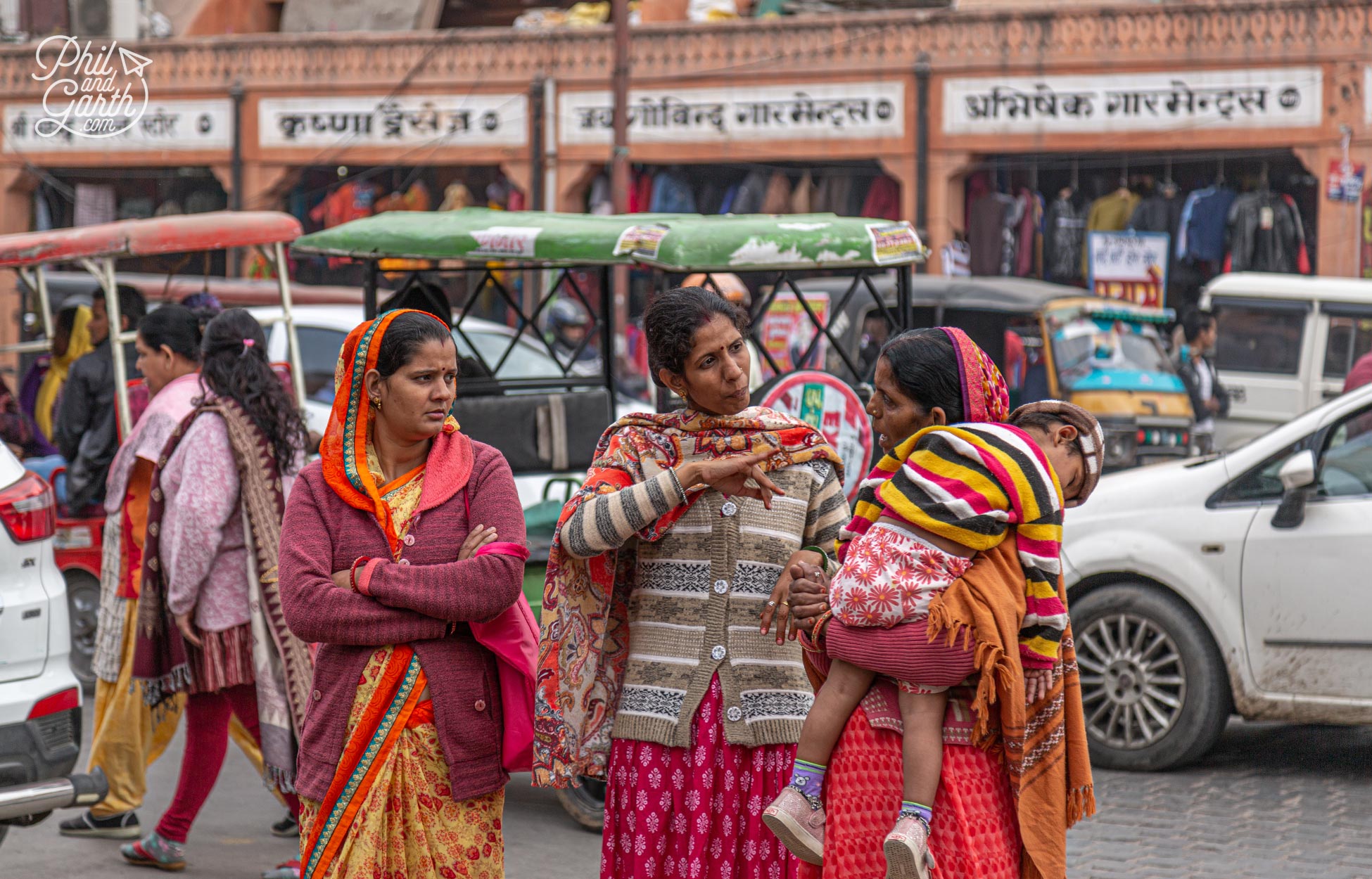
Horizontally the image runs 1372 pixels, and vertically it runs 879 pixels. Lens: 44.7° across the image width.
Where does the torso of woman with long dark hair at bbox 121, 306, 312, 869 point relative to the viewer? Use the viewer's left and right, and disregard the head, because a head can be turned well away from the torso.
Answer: facing away from the viewer and to the left of the viewer

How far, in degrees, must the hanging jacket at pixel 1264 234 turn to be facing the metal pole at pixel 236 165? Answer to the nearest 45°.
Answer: approximately 90° to its right

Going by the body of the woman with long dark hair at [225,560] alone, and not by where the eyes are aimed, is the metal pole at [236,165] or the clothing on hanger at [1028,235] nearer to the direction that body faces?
the metal pole

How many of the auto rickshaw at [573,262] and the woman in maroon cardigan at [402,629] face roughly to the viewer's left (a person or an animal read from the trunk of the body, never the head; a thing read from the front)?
1

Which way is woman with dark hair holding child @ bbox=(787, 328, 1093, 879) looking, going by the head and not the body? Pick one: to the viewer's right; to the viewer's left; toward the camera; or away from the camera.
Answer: to the viewer's left

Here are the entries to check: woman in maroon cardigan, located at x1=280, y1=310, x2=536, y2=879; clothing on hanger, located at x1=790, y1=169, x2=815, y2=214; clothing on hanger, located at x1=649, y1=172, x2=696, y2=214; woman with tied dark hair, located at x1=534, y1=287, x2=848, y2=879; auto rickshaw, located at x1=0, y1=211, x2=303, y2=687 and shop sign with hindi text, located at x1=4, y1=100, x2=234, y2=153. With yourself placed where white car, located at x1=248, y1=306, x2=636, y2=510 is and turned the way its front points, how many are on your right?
3

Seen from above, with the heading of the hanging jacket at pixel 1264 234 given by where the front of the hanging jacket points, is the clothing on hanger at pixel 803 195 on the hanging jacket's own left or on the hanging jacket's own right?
on the hanging jacket's own right

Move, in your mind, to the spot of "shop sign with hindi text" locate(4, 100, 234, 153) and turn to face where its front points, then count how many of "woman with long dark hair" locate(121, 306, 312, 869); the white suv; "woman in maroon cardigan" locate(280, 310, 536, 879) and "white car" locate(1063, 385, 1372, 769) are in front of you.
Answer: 4

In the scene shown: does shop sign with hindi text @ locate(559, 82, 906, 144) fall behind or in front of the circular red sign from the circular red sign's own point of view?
behind

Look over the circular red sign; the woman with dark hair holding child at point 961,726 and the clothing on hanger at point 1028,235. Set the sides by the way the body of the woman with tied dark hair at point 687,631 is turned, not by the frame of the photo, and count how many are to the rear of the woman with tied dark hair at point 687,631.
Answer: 2
